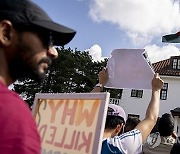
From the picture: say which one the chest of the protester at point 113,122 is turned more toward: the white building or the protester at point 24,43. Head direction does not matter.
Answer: the white building

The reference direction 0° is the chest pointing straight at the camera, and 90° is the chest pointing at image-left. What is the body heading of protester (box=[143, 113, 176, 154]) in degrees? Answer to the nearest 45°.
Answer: approximately 180°

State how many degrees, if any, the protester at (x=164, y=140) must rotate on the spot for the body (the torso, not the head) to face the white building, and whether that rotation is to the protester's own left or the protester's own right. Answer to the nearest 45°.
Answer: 0° — they already face it

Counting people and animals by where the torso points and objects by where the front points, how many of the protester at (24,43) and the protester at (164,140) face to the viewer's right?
1

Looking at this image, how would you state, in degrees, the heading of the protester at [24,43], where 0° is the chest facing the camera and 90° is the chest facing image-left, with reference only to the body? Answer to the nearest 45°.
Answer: approximately 270°

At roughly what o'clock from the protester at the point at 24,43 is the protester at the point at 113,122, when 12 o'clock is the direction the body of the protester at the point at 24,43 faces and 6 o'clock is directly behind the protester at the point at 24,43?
the protester at the point at 113,122 is roughly at 10 o'clock from the protester at the point at 24,43.

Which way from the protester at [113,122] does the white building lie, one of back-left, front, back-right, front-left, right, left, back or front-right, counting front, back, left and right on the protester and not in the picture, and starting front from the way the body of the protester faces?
front-left

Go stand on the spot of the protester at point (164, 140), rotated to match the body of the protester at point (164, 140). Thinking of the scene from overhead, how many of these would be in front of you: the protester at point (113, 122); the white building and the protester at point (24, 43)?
1

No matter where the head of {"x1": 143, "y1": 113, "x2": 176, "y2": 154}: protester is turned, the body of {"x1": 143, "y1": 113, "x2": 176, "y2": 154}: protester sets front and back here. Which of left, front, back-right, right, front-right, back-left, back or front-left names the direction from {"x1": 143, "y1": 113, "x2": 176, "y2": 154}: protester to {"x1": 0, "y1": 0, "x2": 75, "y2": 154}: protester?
back

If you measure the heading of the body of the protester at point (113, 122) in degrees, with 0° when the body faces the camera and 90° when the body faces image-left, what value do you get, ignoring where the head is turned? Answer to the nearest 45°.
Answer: approximately 225°

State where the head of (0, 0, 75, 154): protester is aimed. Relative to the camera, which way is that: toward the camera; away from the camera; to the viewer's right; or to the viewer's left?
to the viewer's right

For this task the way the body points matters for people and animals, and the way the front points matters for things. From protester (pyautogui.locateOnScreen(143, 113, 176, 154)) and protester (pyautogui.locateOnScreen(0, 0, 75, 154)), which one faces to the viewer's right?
protester (pyautogui.locateOnScreen(0, 0, 75, 154))
